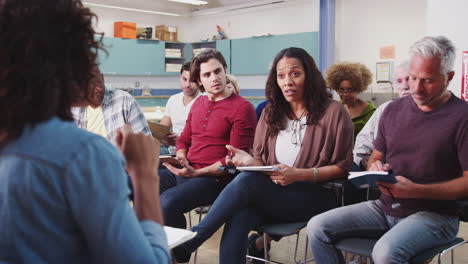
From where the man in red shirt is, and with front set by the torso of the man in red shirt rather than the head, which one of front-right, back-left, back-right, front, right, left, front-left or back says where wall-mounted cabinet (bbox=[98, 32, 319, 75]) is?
back-right

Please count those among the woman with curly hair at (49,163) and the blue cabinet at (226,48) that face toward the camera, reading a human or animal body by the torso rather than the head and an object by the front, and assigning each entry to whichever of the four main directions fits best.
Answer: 1

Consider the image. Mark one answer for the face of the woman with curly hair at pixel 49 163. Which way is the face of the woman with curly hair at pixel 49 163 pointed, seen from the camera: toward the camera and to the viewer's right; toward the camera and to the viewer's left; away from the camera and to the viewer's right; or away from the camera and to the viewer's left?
away from the camera and to the viewer's right

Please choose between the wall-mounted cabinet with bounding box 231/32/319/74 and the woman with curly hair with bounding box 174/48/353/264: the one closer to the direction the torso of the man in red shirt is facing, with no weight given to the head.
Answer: the woman with curly hair

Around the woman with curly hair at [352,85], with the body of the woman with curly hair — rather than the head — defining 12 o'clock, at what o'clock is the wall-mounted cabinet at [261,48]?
The wall-mounted cabinet is roughly at 4 o'clock from the woman with curly hair.

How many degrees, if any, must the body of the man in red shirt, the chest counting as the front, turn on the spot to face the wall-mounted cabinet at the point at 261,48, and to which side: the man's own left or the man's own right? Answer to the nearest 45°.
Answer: approximately 135° to the man's own right

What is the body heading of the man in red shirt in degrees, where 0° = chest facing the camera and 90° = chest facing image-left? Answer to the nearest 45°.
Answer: approximately 45°

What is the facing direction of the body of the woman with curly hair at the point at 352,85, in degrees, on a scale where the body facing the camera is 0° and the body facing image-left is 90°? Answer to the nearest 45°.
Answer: approximately 45°
